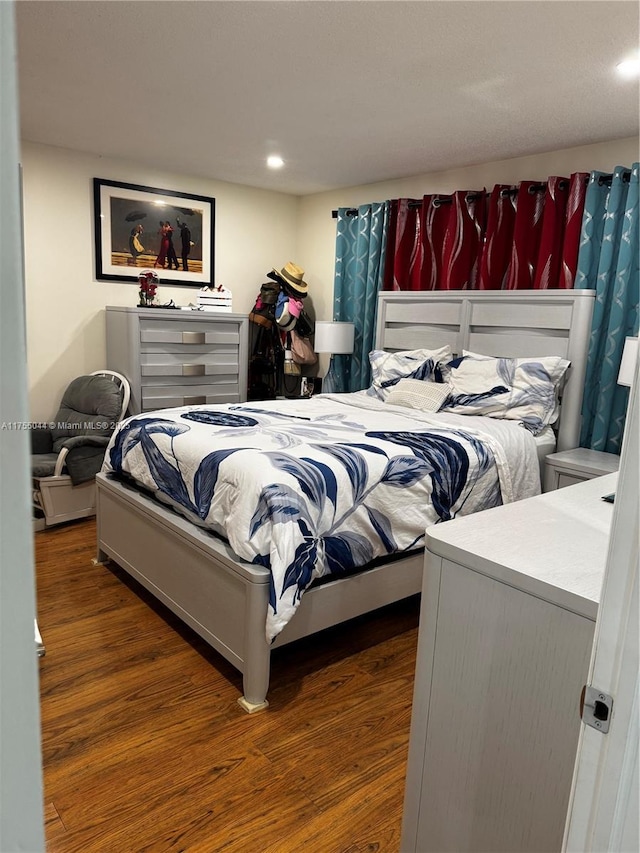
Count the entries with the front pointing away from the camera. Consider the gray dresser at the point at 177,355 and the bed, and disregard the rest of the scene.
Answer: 0

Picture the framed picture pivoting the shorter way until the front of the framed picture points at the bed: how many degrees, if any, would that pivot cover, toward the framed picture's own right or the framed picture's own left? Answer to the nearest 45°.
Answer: approximately 45° to the framed picture's own right

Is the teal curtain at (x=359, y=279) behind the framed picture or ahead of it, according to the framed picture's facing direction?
ahead

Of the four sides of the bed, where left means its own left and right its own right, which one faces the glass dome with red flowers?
right

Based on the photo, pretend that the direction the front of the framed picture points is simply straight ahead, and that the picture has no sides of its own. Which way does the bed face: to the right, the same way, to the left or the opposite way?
to the right

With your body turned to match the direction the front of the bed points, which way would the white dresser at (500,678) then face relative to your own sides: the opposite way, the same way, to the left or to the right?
to the right

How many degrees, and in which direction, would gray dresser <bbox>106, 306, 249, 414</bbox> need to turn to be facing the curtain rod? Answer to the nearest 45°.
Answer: approximately 45° to its left

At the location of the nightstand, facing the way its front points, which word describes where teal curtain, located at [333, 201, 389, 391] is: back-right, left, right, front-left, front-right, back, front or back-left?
right

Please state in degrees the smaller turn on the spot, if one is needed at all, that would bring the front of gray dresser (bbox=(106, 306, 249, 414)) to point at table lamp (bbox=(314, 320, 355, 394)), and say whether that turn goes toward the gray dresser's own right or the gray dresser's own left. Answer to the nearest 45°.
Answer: approximately 45° to the gray dresser's own left

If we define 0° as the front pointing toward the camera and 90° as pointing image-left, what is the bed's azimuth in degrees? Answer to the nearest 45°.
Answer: approximately 45°

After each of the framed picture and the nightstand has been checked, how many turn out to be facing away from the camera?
0
